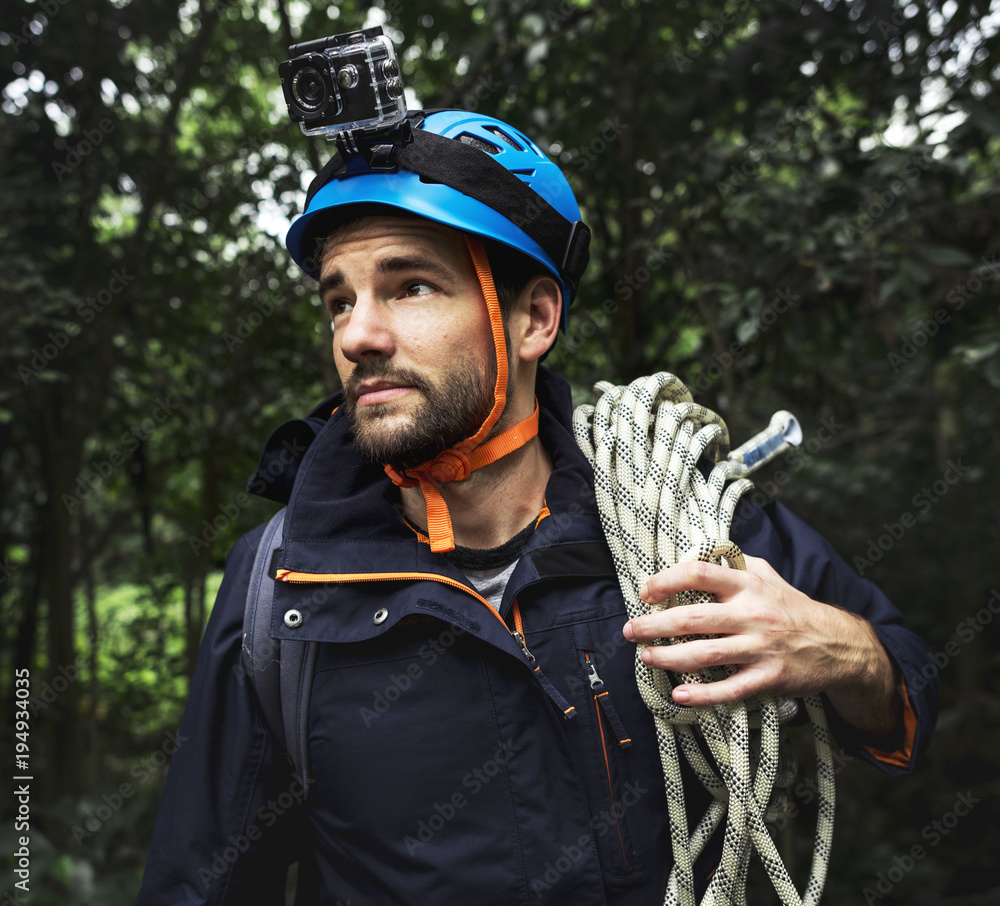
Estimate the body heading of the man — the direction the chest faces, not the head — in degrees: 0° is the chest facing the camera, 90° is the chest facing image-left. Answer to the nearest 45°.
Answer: approximately 0°

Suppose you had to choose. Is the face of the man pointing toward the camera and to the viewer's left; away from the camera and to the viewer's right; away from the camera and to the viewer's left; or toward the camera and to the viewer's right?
toward the camera and to the viewer's left

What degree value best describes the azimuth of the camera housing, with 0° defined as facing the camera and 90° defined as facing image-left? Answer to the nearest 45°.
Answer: approximately 45°
